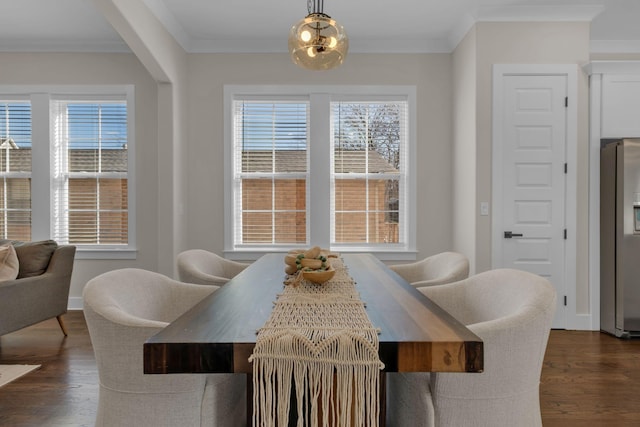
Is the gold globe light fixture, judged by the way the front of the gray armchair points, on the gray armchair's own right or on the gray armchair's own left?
on the gray armchair's own left

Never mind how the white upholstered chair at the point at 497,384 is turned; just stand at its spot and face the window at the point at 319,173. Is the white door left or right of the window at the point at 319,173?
right

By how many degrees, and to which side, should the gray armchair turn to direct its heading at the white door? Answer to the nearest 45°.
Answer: approximately 90° to its left

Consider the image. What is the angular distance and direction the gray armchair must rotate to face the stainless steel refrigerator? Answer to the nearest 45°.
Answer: approximately 90° to its left

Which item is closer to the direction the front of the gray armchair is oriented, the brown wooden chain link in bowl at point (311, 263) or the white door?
the brown wooden chain link in bowl

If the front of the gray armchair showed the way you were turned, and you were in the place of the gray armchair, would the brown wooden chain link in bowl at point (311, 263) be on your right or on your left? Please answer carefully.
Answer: on your left
